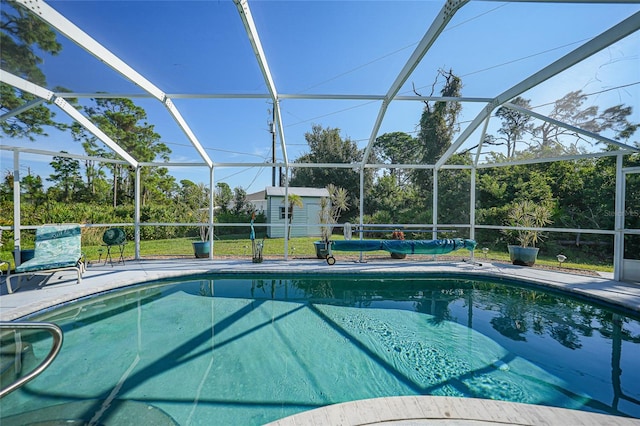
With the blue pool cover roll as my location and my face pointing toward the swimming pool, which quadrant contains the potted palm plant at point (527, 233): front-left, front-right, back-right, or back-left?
back-left

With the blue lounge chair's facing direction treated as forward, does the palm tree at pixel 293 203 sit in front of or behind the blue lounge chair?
behind

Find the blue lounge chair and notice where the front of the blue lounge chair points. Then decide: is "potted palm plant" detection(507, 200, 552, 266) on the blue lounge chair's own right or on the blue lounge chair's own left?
on the blue lounge chair's own left

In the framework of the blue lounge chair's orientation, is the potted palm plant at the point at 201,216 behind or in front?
behind

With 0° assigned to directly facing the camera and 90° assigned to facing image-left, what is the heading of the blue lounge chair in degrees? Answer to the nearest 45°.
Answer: approximately 45°

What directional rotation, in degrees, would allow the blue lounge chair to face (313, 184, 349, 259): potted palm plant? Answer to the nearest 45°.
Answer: approximately 135° to its left

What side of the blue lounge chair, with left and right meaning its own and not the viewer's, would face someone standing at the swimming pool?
left
